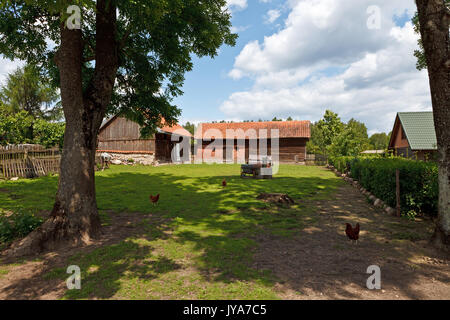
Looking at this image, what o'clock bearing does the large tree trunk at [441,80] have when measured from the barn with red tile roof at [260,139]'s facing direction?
The large tree trunk is roughly at 12 o'clock from the barn with red tile roof.

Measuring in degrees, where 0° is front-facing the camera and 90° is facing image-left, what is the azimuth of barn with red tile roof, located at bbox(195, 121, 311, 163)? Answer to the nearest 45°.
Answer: approximately 0°

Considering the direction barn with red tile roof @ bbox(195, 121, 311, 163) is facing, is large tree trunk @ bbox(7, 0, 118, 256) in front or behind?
in front

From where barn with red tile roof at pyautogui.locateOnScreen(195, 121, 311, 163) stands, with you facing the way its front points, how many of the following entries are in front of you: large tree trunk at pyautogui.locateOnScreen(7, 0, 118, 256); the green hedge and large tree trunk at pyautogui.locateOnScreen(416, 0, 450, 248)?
3

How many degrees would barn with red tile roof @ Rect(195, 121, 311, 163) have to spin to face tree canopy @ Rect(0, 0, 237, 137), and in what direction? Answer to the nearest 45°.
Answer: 0° — it already faces it

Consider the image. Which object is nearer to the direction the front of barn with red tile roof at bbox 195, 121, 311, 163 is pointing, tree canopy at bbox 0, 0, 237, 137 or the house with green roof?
the tree canopy

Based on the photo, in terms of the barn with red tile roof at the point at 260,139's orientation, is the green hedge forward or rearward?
forward

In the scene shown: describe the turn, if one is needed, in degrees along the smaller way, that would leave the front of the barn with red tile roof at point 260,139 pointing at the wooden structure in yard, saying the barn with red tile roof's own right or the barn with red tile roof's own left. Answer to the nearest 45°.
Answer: approximately 45° to the barn with red tile roof's own right

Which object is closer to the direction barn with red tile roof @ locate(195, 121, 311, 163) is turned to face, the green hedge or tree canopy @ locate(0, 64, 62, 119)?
the green hedge

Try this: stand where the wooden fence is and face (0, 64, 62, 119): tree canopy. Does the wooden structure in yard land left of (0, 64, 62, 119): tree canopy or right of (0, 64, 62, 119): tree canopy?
right
